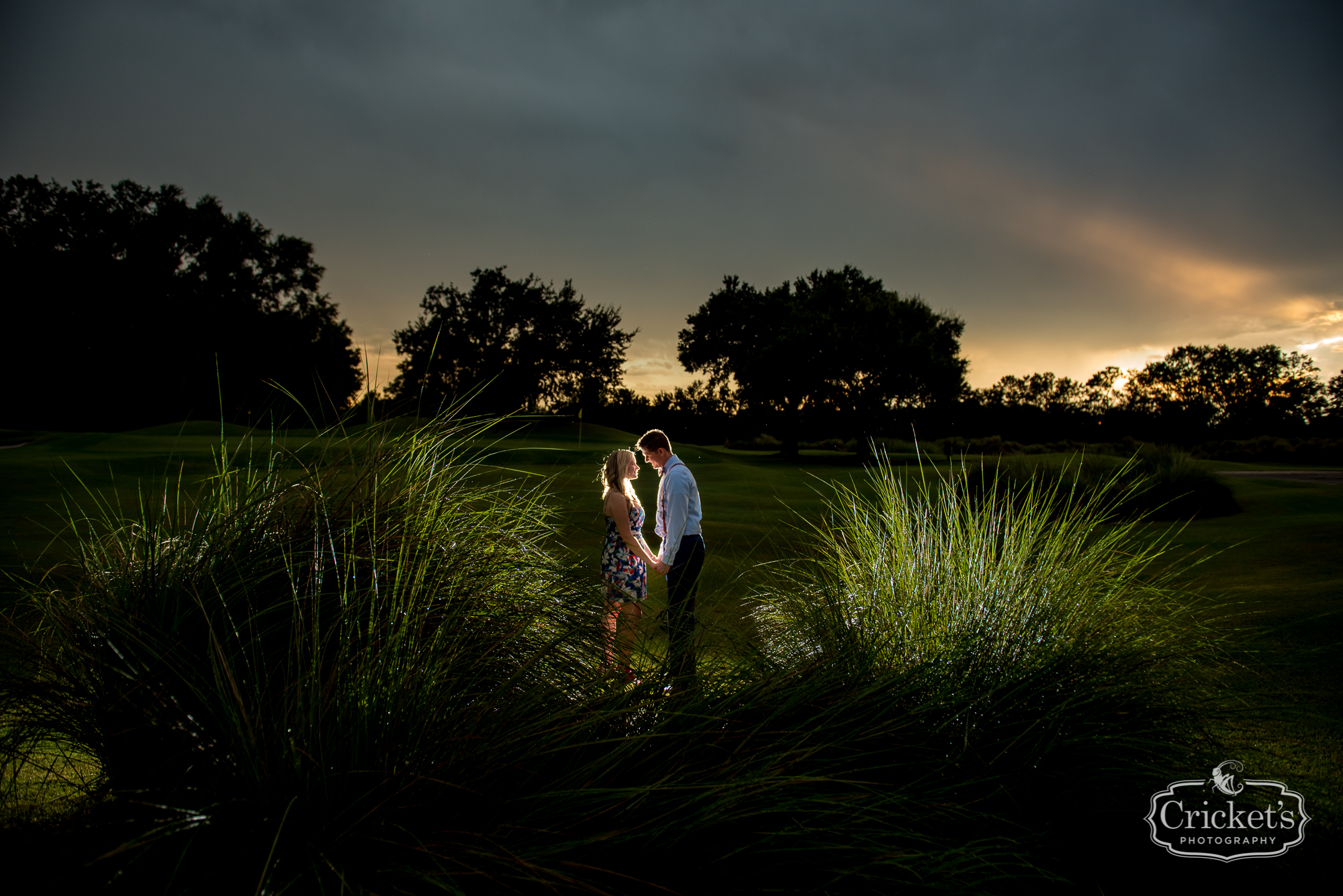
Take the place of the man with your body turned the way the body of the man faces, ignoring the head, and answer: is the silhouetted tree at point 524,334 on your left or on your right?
on your right

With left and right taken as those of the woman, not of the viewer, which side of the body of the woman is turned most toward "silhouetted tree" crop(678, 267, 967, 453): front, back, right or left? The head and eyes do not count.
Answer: left

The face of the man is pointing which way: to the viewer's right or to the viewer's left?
to the viewer's left

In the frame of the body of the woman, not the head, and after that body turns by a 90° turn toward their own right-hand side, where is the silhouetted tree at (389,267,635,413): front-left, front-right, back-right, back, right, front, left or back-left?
back

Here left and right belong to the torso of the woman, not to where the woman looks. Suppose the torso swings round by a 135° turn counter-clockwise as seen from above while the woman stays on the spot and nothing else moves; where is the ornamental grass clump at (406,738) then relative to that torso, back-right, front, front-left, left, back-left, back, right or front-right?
back-left

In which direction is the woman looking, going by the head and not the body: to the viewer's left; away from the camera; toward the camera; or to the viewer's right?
to the viewer's right

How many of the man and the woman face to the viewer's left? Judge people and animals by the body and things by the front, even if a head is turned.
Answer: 1

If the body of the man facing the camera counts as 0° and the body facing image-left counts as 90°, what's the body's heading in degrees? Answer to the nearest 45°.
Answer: approximately 90°

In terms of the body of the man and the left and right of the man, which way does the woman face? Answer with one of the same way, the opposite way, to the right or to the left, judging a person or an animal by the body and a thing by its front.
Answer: the opposite way

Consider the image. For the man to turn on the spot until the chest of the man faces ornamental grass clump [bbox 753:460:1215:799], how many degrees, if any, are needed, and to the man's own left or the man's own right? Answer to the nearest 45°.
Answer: approximately 135° to the man's own left

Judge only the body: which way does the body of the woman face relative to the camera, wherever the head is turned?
to the viewer's right
